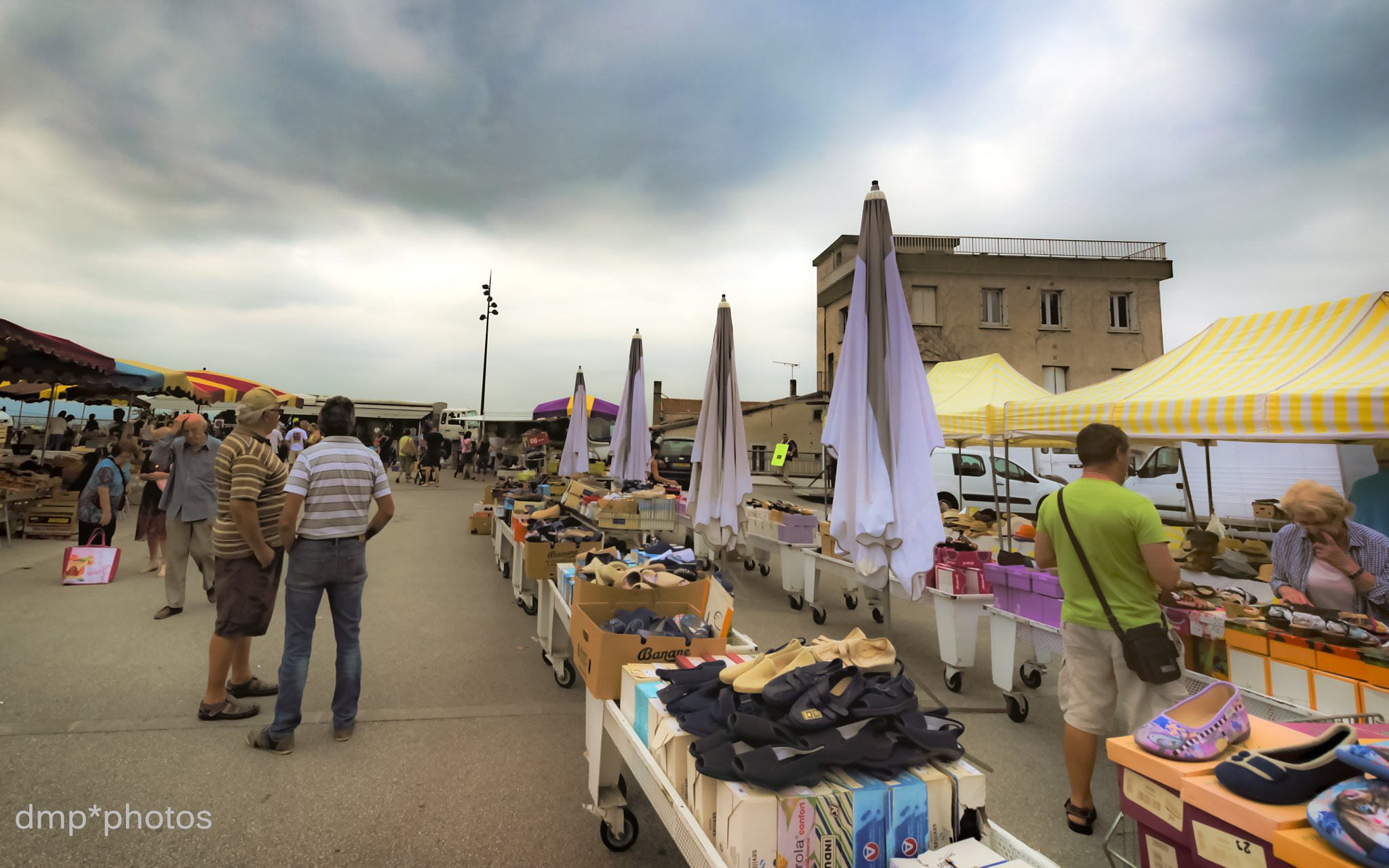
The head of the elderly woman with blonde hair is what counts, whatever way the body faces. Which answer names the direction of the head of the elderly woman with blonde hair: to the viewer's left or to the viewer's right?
to the viewer's left

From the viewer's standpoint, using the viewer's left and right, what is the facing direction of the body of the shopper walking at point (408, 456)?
facing away from the viewer

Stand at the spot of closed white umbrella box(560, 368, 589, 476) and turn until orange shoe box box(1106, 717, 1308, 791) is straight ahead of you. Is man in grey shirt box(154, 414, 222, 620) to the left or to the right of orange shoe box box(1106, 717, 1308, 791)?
right

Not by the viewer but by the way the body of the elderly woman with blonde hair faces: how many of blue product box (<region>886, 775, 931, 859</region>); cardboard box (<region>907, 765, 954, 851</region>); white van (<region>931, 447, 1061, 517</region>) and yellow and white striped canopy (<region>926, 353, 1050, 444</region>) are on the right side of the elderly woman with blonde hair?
2

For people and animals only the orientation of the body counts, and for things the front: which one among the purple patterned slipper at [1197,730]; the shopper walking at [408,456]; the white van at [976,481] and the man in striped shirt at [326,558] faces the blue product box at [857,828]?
the purple patterned slipper

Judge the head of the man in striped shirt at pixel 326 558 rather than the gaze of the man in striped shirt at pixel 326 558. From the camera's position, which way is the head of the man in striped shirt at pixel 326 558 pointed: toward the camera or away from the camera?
away from the camera

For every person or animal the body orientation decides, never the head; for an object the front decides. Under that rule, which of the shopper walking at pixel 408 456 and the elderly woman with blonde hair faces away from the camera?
the shopper walking

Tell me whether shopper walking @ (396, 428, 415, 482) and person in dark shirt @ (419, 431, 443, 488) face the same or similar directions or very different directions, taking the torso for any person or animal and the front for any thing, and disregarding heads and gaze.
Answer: same or similar directions

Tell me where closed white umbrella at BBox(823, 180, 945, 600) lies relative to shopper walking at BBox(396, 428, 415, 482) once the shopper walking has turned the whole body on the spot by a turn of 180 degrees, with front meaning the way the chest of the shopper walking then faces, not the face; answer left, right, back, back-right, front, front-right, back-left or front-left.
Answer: front

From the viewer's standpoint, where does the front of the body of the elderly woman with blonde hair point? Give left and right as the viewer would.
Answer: facing the viewer and to the left of the viewer

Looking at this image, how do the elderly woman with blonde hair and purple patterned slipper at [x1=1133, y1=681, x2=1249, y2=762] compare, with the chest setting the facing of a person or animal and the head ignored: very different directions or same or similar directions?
same or similar directions
